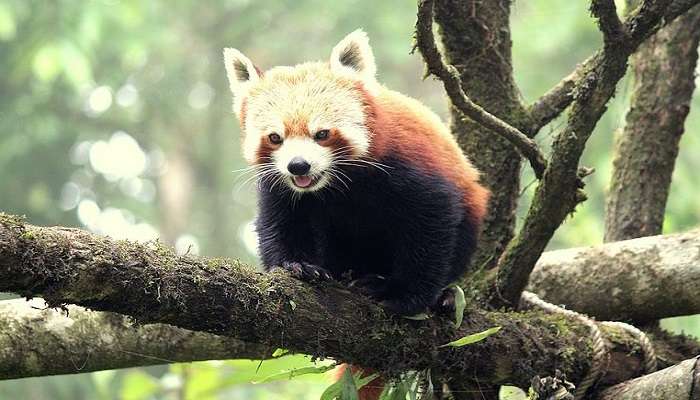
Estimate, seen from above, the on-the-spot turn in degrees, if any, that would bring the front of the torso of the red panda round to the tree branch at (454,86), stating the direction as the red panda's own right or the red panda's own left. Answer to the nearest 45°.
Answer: approximately 180°

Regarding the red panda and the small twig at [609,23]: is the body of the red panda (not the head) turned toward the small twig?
no

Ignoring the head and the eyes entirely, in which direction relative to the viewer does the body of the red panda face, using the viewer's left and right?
facing the viewer and to the left of the viewer

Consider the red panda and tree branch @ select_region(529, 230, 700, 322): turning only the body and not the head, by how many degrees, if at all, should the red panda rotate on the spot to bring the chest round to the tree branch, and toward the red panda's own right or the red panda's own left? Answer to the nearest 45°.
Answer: approximately 135° to the red panda's own left

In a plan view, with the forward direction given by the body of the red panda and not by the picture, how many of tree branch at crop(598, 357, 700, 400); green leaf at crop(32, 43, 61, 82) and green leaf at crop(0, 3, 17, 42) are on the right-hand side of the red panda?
2

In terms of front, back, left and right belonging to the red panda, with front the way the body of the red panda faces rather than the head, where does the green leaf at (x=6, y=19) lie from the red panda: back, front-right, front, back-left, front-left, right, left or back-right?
right

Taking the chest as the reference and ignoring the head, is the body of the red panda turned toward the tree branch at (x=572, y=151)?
no

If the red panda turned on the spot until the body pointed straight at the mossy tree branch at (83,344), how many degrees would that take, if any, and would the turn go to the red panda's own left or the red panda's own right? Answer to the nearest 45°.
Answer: approximately 45° to the red panda's own right

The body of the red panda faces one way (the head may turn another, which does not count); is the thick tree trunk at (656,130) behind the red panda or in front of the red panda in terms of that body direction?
behind
